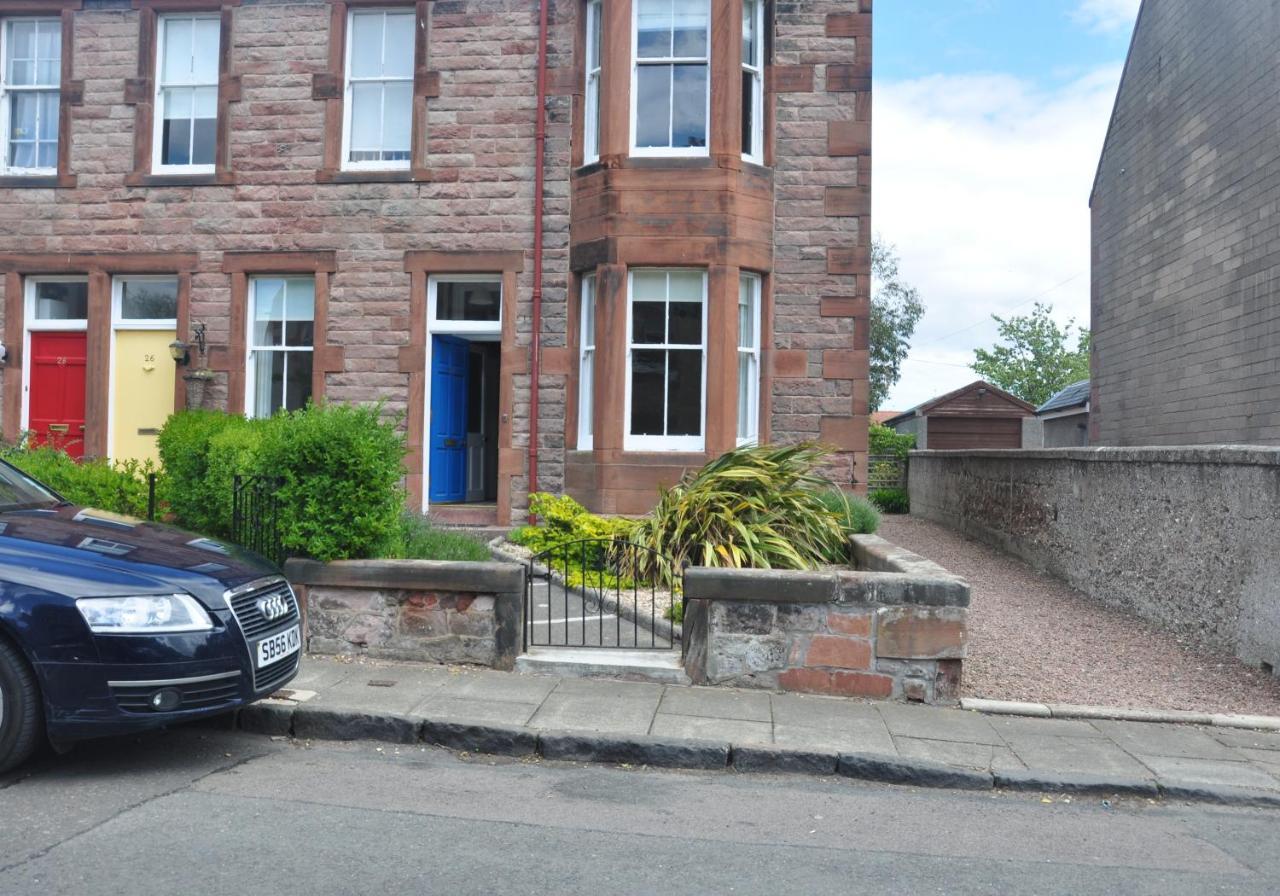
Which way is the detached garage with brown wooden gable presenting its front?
toward the camera

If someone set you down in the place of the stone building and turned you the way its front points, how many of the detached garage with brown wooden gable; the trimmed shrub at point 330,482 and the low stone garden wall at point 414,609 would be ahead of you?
2

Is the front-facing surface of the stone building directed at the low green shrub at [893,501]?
no

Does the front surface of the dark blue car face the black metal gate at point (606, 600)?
no

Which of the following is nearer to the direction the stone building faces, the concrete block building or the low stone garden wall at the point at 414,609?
the low stone garden wall

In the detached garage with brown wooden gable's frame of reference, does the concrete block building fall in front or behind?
in front

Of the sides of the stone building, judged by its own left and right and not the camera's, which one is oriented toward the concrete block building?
left

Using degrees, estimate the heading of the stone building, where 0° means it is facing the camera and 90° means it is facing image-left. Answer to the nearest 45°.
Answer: approximately 0°

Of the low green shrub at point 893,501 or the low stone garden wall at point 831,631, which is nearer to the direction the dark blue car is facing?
the low stone garden wall

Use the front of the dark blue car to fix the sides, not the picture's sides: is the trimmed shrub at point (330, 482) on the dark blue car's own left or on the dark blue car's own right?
on the dark blue car's own left

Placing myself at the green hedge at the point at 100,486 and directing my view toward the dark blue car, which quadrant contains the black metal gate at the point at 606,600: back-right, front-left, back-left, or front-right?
front-left

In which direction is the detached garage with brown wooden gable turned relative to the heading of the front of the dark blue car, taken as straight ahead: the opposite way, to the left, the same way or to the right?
to the right

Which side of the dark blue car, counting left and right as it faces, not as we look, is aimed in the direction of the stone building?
left

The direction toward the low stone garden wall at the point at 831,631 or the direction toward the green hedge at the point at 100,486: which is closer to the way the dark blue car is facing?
the low stone garden wall

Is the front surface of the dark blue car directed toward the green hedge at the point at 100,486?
no

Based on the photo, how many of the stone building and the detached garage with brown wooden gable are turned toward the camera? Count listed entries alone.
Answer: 2
